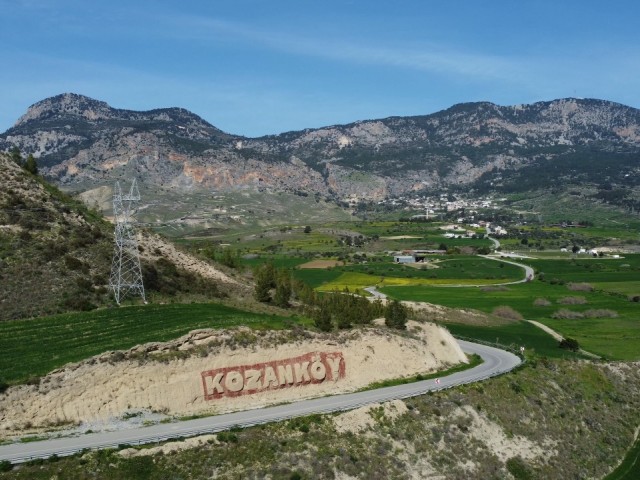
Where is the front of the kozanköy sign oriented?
toward the camera

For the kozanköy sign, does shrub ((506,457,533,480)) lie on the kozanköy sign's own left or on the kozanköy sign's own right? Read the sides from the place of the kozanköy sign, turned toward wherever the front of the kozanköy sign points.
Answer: on the kozanköy sign's own left
